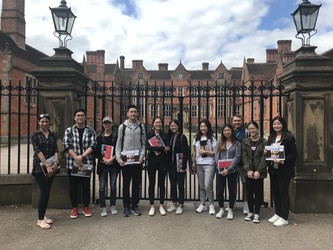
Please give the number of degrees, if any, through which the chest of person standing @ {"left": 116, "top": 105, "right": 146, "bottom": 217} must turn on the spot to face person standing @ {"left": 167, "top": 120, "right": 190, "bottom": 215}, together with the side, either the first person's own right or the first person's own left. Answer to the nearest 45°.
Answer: approximately 90° to the first person's own left

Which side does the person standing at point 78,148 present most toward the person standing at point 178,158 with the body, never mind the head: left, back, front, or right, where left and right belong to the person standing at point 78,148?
left

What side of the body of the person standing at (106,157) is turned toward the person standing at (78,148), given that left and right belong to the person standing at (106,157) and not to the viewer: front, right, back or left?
right

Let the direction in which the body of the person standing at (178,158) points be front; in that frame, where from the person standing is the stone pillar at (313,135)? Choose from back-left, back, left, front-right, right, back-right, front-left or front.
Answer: back-left

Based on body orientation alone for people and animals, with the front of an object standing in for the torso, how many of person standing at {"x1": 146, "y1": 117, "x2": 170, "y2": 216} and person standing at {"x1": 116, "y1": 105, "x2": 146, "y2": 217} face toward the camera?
2

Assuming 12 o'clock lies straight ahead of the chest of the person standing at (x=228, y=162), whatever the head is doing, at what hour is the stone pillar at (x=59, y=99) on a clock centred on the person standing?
The stone pillar is roughly at 3 o'clock from the person standing.

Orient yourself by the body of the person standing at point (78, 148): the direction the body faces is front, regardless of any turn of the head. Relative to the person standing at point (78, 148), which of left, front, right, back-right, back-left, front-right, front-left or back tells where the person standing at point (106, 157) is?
left

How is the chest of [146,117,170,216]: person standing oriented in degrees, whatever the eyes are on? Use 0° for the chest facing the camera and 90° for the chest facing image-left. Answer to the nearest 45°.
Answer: approximately 0°
